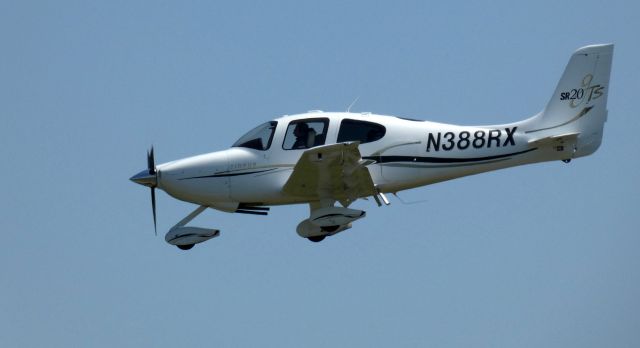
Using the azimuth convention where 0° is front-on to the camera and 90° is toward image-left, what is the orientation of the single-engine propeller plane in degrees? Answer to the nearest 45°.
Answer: approximately 90°

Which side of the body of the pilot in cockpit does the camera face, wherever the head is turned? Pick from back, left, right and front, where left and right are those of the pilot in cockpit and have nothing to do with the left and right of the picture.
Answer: left
